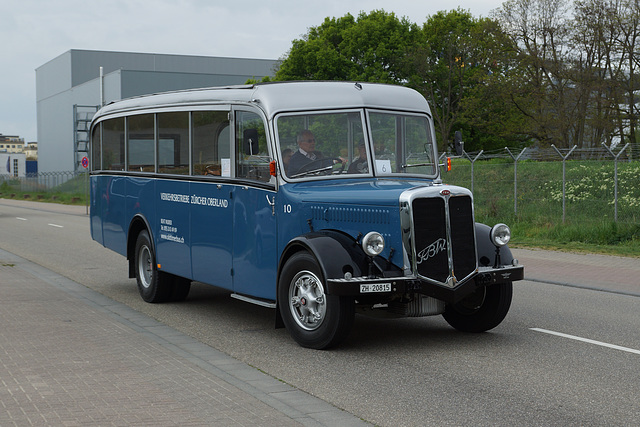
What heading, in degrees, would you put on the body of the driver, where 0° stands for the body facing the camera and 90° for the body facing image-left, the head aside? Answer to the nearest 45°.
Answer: approximately 315°

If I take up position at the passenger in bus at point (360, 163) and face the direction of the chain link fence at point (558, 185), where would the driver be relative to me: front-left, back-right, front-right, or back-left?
back-left

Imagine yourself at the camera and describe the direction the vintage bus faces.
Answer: facing the viewer and to the right of the viewer

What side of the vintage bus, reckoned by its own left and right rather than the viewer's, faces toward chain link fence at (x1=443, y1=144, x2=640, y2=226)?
left
